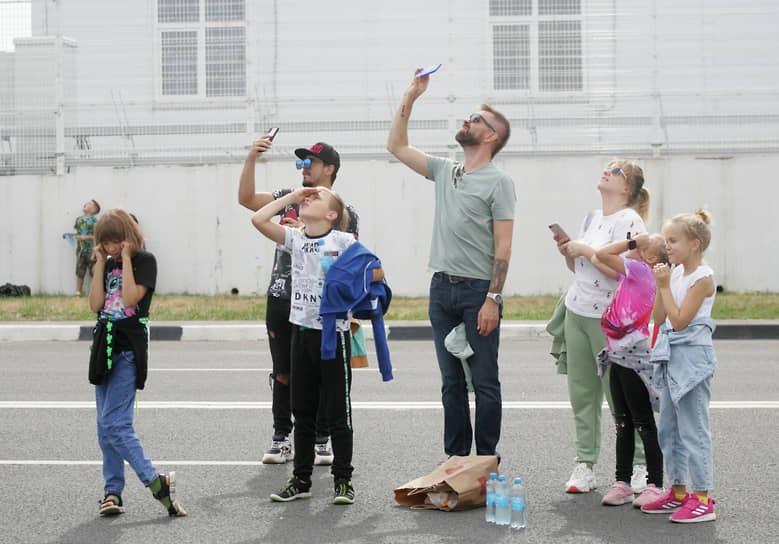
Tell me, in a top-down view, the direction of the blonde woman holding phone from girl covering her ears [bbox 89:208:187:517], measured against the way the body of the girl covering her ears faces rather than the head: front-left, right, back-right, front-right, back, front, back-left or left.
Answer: back-left

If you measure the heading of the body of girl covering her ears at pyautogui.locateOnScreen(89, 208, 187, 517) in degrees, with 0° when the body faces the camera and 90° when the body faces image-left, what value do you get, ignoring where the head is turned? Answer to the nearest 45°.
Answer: approximately 45°

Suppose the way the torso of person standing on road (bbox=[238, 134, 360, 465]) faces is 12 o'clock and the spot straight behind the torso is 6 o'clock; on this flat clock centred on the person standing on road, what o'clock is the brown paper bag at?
The brown paper bag is roughly at 9 o'clock from the person standing on road.

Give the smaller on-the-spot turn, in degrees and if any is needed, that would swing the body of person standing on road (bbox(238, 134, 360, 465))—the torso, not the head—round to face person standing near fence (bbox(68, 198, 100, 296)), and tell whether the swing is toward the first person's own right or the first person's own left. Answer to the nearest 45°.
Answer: approximately 135° to the first person's own right

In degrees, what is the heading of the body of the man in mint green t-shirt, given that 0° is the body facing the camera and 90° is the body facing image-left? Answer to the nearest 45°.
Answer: approximately 45°

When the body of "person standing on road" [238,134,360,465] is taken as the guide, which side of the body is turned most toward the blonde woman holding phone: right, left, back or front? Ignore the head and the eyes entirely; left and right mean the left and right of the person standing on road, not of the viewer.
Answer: left

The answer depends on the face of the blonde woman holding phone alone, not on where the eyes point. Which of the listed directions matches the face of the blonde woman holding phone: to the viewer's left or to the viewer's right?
to the viewer's left
